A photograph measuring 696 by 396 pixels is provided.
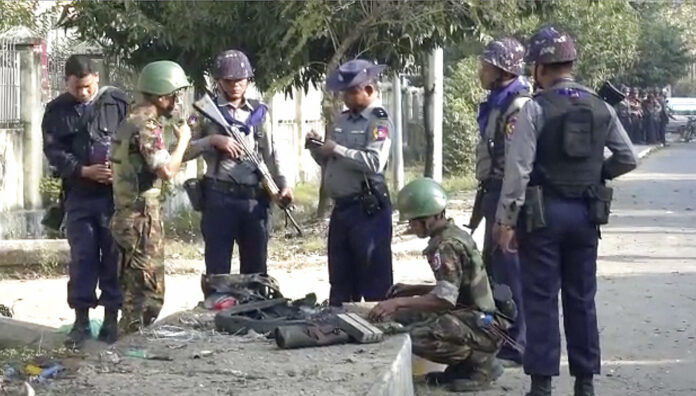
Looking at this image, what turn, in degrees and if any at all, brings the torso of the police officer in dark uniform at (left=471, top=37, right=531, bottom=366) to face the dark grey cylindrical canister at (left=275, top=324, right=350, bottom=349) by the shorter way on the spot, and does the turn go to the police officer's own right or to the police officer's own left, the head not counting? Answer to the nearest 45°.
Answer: approximately 45° to the police officer's own left

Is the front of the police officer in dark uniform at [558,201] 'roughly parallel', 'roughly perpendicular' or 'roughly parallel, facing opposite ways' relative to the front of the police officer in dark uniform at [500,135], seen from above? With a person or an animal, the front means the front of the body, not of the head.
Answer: roughly perpendicular

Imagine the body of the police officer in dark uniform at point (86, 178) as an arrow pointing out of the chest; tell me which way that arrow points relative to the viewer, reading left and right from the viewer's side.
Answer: facing the viewer

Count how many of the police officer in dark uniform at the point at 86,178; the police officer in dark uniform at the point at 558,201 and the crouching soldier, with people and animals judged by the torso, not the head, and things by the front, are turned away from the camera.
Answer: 1

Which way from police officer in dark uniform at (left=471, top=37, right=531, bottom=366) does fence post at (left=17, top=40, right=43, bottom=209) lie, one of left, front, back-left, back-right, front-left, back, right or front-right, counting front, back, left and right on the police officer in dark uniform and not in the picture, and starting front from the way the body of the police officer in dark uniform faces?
front-right

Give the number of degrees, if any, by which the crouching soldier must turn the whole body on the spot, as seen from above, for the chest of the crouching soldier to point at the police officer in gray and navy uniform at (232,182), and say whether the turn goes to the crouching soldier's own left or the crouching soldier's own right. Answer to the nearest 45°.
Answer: approximately 45° to the crouching soldier's own right

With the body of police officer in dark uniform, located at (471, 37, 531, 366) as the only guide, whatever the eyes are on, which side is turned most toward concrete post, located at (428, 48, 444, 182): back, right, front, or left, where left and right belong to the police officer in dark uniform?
right

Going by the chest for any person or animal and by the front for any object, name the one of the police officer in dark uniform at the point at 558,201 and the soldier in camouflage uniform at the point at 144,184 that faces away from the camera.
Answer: the police officer in dark uniform

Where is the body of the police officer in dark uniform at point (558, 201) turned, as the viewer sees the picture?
away from the camera

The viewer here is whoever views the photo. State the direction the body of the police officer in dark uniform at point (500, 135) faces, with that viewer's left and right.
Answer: facing to the left of the viewer

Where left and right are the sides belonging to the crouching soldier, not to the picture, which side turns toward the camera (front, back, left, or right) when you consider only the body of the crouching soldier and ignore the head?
left
